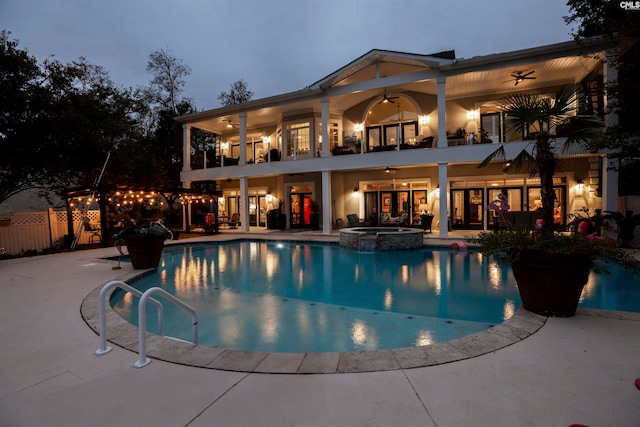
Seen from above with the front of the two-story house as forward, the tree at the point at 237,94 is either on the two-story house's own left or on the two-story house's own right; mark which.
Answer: on the two-story house's own right

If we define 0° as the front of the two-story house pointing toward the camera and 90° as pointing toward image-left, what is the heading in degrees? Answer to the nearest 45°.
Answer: approximately 45°

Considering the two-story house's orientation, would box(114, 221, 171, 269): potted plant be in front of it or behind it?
in front

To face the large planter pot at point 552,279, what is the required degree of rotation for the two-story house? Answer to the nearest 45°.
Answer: approximately 45° to its left

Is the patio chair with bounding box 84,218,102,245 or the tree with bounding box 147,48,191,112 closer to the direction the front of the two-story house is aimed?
the patio chair

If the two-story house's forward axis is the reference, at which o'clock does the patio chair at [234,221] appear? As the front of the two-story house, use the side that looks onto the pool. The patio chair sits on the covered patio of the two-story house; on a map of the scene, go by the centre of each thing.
The patio chair is roughly at 2 o'clock from the two-story house.

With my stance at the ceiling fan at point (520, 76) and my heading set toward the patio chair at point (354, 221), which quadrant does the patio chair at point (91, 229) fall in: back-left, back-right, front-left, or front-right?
front-left

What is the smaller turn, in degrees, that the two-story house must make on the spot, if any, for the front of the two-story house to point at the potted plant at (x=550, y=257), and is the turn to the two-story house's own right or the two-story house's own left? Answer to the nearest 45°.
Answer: approximately 45° to the two-story house's own left

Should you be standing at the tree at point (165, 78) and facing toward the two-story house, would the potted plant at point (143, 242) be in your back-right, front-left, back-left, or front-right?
front-right
